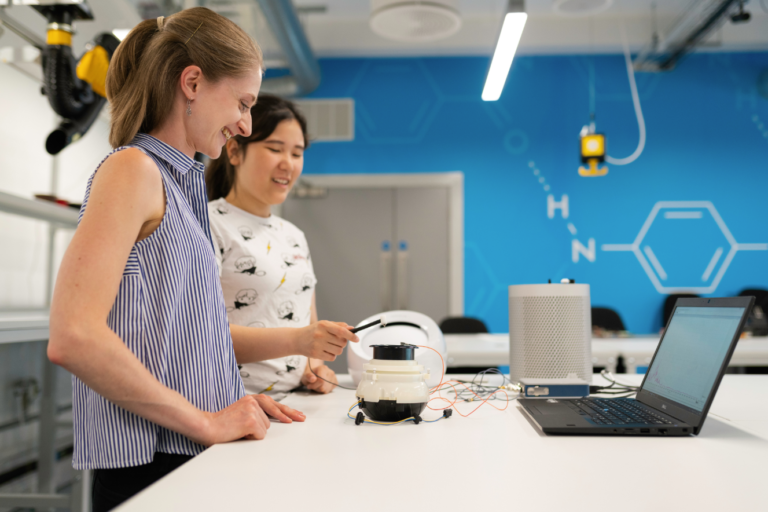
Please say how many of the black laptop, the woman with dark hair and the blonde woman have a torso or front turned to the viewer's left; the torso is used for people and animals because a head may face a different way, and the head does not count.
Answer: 1

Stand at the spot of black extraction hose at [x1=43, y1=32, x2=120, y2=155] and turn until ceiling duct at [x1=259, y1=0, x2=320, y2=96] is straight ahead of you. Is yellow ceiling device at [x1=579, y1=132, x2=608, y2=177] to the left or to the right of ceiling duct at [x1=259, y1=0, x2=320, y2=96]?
right

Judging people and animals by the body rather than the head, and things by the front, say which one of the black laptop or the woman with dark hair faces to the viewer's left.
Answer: the black laptop

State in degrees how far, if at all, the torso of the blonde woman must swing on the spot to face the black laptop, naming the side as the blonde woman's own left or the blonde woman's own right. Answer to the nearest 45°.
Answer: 0° — they already face it

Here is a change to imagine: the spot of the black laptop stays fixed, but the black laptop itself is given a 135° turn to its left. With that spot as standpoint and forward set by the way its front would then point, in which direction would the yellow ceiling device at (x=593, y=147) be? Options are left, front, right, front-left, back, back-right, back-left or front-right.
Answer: back-left

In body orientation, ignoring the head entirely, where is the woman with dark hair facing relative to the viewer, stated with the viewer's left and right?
facing the viewer and to the right of the viewer

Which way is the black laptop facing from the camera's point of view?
to the viewer's left

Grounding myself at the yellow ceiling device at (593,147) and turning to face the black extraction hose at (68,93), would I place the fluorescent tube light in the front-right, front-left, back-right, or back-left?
front-left

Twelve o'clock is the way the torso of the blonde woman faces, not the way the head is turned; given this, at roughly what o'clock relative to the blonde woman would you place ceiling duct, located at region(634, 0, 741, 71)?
The ceiling duct is roughly at 11 o'clock from the blonde woman.

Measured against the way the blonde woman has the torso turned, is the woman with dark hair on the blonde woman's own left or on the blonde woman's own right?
on the blonde woman's own left

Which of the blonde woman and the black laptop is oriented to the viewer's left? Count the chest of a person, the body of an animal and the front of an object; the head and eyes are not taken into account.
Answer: the black laptop

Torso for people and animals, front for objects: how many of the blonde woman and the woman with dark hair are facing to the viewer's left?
0

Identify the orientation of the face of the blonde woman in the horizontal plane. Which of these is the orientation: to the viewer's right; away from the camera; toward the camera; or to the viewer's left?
to the viewer's right

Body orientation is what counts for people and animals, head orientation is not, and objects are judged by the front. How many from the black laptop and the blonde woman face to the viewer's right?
1

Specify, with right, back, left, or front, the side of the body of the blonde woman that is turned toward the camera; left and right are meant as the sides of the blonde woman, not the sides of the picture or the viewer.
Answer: right

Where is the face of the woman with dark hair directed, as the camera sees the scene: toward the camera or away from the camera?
toward the camera
